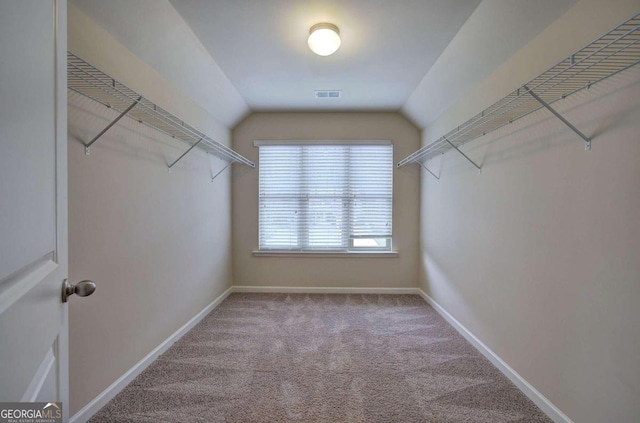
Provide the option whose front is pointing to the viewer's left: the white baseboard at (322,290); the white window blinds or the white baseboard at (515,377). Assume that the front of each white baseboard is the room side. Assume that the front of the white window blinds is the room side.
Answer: the white baseboard at (515,377)

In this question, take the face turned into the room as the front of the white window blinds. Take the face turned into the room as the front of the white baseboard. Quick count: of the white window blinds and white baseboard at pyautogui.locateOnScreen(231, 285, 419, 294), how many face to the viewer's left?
0

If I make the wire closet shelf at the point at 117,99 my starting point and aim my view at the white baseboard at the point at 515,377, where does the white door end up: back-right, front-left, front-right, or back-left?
front-right

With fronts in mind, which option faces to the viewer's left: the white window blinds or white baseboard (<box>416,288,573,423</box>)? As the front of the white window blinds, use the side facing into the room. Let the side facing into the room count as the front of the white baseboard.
the white baseboard

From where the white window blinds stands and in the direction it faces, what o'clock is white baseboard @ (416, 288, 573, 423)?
The white baseboard is roughly at 11 o'clock from the white window blinds.

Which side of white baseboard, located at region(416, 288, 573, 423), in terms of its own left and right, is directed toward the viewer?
left

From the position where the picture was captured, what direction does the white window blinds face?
facing the viewer

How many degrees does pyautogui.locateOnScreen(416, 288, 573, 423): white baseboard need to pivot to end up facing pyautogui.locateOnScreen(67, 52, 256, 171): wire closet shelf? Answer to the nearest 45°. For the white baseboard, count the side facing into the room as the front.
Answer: approximately 45° to its left
